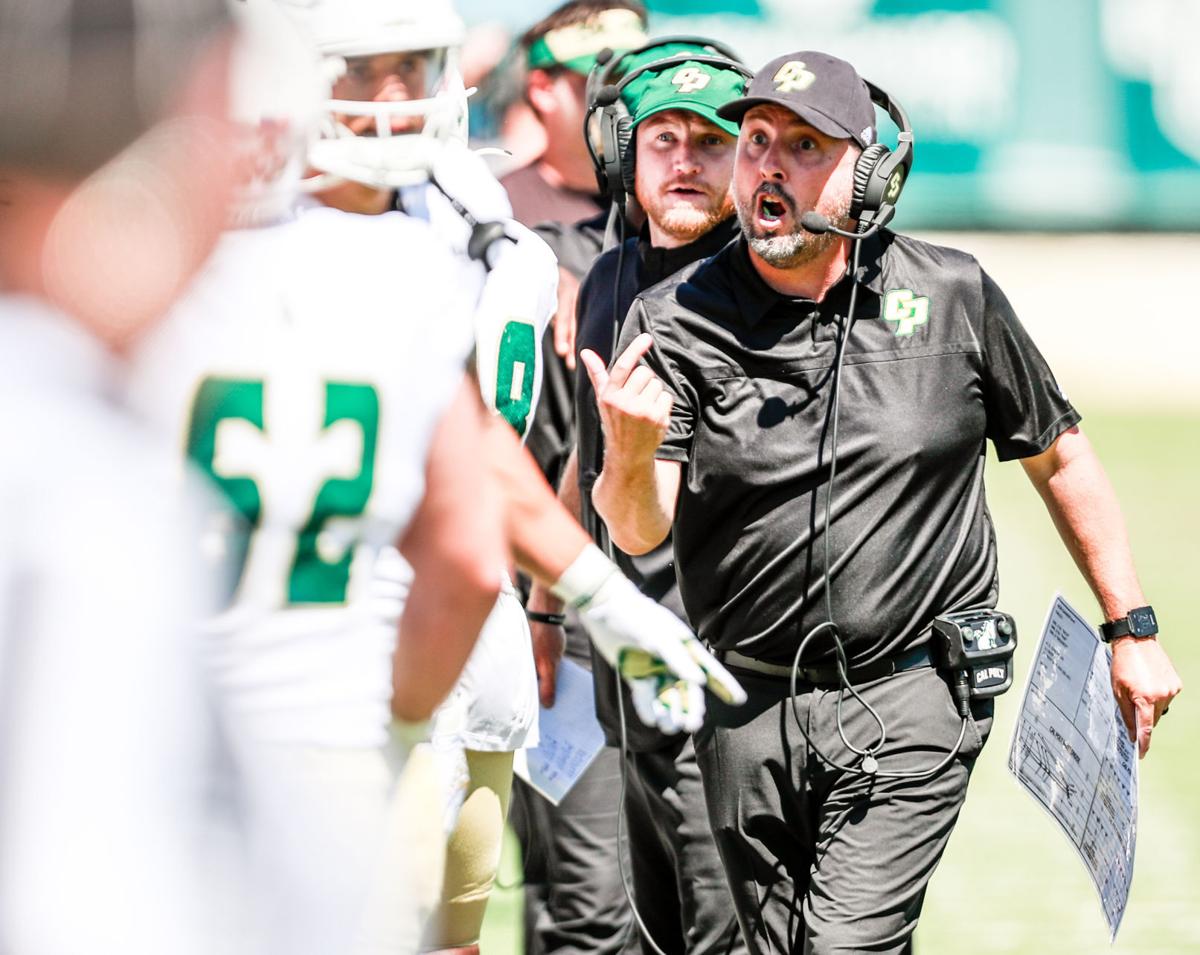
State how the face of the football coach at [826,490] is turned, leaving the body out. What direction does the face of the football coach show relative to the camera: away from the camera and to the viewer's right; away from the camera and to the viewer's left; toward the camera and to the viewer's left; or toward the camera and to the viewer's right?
toward the camera and to the viewer's left

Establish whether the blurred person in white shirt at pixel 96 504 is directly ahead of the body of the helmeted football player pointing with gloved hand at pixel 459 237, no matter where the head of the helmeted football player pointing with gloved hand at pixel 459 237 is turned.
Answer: yes

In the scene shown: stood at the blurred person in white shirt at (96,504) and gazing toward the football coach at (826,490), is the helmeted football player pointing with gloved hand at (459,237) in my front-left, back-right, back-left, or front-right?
front-left

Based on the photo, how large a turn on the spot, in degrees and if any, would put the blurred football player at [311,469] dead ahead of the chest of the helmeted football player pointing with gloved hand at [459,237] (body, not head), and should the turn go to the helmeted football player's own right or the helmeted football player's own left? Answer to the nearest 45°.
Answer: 0° — they already face them

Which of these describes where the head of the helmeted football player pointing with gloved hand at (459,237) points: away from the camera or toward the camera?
toward the camera

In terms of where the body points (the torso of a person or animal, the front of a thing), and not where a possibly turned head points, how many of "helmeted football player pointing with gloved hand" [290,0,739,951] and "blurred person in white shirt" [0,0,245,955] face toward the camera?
1

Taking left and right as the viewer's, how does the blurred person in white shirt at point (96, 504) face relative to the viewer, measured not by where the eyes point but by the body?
facing away from the viewer and to the right of the viewer

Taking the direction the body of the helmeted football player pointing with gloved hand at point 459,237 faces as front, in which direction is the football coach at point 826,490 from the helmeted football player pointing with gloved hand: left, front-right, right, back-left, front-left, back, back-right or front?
left

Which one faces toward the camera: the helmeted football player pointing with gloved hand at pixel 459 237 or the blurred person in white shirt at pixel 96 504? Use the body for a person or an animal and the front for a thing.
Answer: the helmeted football player pointing with gloved hand at pixel 459 237

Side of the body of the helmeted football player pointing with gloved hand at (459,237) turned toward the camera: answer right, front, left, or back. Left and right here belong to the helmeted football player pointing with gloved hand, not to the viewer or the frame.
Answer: front

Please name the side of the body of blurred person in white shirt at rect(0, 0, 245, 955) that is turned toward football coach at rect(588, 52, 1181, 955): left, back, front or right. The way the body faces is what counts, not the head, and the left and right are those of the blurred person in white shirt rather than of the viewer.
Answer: front

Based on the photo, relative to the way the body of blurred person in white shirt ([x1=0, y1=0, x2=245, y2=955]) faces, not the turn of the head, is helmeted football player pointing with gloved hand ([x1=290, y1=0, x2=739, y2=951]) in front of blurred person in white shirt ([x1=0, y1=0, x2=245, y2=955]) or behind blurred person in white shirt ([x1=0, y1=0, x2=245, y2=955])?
in front
